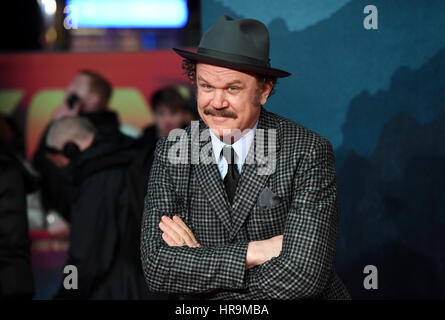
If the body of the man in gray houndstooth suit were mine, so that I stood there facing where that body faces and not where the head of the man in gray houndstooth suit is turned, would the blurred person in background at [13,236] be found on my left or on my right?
on my right

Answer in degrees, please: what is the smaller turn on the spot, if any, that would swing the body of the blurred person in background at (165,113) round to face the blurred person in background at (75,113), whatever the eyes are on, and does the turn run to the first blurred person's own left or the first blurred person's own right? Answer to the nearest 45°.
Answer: approximately 90° to the first blurred person's own right

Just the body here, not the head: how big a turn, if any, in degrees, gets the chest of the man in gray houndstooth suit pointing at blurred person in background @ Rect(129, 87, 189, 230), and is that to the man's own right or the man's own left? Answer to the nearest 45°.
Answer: approximately 180°

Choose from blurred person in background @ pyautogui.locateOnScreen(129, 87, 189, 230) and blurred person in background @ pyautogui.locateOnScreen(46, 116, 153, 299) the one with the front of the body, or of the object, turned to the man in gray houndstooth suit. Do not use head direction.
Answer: blurred person in background @ pyautogui.locateOnScreen(129, 87, 189, 230)

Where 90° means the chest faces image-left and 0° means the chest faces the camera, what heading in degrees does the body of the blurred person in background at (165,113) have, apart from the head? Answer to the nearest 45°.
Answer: approximately 0°

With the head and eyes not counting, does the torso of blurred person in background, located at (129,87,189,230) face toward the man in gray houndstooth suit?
yes

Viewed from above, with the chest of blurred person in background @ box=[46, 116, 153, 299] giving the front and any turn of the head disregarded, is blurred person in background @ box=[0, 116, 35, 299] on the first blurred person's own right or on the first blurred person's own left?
on the first blurred person's own left
